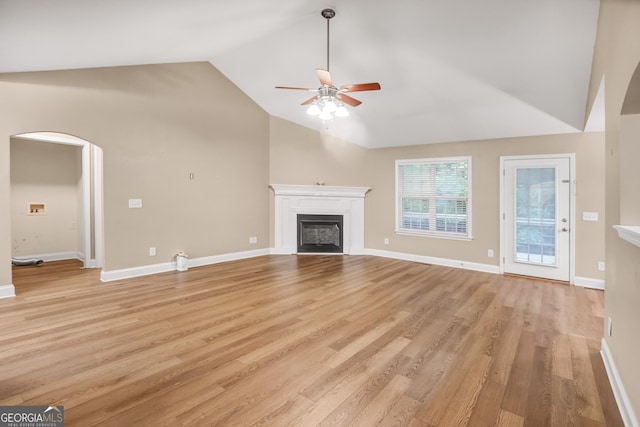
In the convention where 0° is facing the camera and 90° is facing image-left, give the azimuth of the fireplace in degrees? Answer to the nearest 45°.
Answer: approximately 0°

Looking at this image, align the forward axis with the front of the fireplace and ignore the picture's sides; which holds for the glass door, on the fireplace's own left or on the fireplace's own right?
on the fireplace's own left
